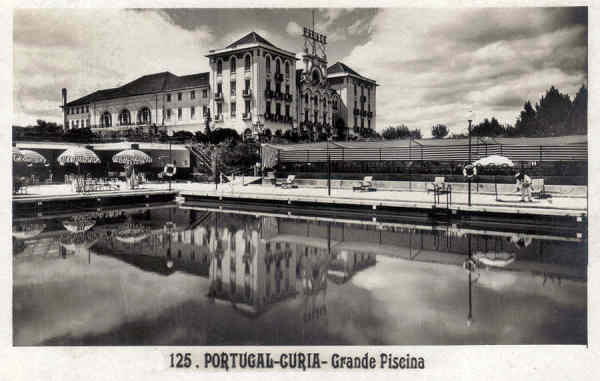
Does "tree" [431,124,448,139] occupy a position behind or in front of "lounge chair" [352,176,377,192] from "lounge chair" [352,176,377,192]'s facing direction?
behind

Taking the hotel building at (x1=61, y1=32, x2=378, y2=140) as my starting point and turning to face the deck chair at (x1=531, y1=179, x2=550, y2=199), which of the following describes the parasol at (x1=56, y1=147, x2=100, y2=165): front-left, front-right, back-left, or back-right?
front-right

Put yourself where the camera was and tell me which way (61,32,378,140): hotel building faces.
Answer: facing the viewer and to the right of the viewer

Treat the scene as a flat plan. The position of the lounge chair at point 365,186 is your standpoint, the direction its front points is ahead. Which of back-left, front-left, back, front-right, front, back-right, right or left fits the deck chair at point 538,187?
left

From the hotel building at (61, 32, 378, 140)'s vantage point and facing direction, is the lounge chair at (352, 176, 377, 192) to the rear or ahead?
ahead

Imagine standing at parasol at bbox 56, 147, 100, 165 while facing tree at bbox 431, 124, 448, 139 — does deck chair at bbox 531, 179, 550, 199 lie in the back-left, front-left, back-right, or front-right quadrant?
front-right

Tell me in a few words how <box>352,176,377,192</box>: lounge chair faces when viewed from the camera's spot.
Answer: facing the viewer and to the left of the viewer

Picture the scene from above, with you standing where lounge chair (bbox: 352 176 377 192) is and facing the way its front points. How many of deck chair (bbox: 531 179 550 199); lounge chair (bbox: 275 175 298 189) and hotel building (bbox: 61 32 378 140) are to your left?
1

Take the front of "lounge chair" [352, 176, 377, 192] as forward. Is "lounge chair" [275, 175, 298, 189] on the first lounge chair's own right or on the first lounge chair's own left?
on the first lounge chair's own right
